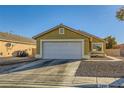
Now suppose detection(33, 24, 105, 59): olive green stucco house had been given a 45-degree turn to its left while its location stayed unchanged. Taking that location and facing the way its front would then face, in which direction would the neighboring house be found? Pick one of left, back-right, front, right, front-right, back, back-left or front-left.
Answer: back

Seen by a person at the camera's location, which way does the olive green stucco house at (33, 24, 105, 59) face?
facing the viewer
